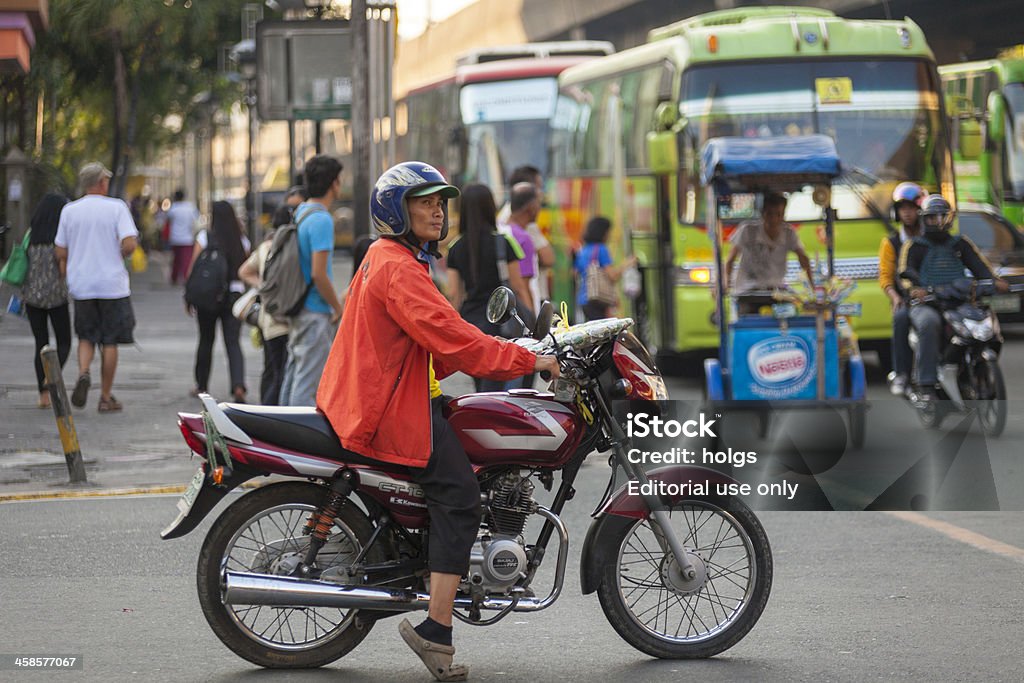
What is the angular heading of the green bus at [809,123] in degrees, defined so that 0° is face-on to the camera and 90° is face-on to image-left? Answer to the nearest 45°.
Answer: approximately 315°

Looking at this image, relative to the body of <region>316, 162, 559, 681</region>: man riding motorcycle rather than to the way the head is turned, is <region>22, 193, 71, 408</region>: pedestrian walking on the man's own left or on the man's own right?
on the man's own left

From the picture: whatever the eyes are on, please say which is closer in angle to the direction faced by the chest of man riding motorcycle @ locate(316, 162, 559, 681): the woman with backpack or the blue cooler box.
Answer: the blue cooler box

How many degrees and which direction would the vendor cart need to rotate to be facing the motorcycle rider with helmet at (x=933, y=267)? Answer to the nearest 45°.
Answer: approximately 135° to its left

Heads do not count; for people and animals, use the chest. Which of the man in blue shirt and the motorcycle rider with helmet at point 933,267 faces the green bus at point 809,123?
the man in blue shirt

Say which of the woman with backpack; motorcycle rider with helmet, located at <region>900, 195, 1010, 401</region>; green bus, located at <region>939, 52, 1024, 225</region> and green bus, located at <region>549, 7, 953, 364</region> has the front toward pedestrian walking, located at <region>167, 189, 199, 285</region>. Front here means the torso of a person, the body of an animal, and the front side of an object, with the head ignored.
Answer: the woman with backpack

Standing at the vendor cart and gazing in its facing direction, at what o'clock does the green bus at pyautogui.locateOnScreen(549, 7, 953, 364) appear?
The green bus is roughly at 6 o'clock from the vendor cart.

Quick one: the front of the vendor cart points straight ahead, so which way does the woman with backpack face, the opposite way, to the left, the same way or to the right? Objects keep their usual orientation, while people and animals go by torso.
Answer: the opposite way

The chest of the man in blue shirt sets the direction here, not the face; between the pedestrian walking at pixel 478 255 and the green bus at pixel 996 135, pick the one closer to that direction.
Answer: the green bus

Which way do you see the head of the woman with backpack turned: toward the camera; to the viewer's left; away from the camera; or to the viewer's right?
away from the camera

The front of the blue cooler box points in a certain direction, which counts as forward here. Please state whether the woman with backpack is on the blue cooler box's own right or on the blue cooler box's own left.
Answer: on the blue cooler box's own right

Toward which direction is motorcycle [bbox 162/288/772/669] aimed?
to the viewer's right

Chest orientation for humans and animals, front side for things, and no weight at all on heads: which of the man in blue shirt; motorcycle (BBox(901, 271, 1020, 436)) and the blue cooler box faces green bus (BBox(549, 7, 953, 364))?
the man in blue shirt
